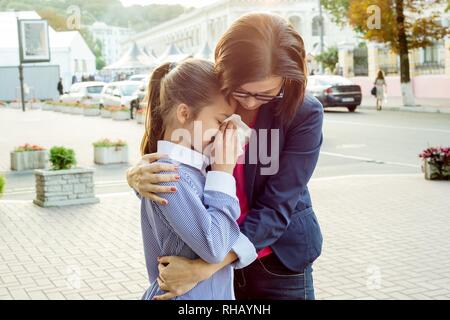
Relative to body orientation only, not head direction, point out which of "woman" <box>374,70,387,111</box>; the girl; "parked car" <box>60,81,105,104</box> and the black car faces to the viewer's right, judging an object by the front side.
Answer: the girl

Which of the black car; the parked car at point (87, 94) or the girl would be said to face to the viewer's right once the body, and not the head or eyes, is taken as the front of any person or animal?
the girl

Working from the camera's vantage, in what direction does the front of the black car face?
facing away from the viewer and to the left of the viewer

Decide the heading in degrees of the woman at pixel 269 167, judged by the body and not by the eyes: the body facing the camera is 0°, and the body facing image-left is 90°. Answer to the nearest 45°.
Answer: approximately 45°

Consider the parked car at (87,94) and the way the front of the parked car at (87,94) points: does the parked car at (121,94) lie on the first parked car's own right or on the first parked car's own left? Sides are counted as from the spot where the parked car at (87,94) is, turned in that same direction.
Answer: on the first parked car's own left

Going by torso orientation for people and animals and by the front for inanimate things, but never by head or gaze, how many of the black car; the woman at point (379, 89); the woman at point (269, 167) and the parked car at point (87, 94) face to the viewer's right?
0

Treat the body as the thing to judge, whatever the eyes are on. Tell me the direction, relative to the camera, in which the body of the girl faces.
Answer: to the viewer's right

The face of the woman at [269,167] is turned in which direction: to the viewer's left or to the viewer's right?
to the viewer's left

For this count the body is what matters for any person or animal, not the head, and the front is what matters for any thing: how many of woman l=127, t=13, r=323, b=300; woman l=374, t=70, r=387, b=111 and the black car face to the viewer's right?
0

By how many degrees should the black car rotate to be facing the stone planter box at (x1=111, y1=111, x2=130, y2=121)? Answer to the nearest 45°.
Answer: approximately 45° to its left

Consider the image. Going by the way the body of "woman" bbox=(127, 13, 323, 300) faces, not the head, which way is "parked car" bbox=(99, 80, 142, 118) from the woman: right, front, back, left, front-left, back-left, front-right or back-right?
back-right
